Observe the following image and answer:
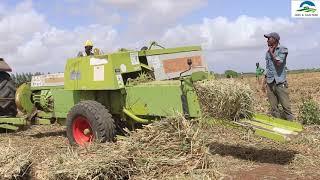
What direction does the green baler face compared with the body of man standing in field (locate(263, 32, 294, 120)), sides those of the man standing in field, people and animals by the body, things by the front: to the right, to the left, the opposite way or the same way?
to the right

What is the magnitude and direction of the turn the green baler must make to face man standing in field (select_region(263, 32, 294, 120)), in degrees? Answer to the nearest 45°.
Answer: approximately 135° to its right

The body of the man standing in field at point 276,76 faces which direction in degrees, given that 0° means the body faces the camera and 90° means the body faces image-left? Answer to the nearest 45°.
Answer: approximately 45°

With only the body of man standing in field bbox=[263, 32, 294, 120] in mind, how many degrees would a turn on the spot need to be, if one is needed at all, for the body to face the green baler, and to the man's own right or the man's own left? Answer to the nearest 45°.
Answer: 0° — they already face it

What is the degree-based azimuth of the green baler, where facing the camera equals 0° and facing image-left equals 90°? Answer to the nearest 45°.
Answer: approximately 135°

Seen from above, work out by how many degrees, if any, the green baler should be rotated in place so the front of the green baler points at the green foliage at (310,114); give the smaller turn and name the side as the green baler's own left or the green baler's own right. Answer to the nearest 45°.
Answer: approximately 135° to the green baler's own right
